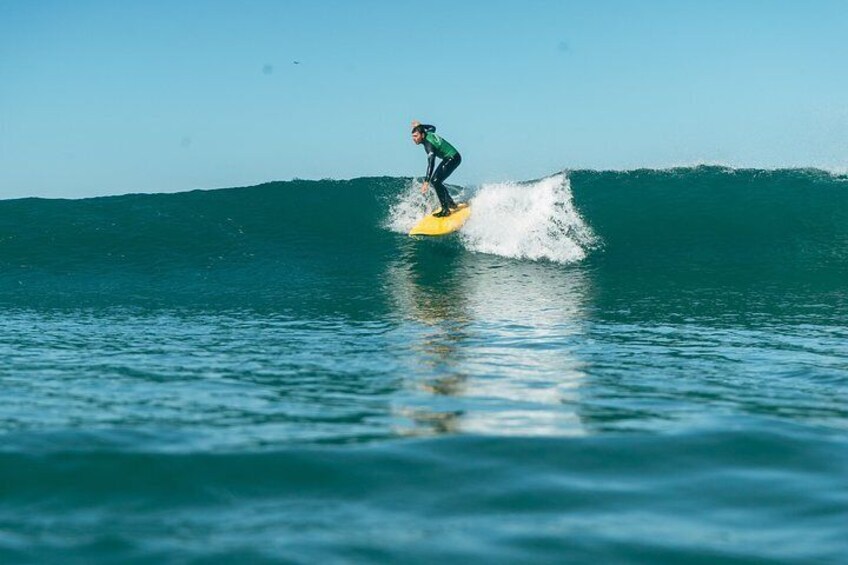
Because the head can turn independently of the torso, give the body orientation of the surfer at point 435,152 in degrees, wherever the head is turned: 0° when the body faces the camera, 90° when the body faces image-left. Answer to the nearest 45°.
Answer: approximately 90°
